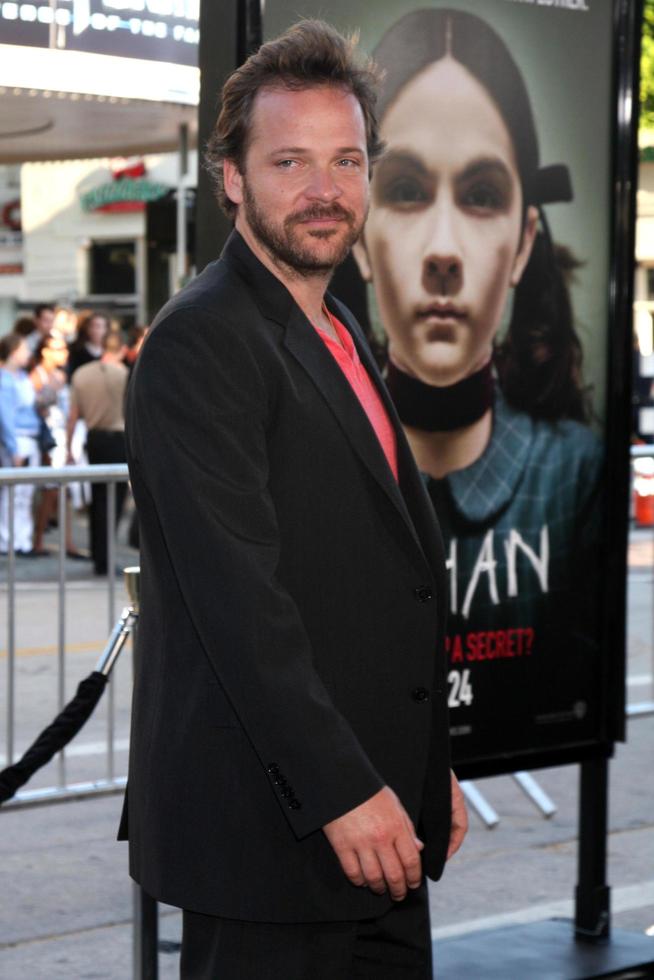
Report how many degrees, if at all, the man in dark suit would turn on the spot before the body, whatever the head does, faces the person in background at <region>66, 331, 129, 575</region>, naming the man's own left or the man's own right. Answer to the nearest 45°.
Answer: approximately 135° to the man's own left

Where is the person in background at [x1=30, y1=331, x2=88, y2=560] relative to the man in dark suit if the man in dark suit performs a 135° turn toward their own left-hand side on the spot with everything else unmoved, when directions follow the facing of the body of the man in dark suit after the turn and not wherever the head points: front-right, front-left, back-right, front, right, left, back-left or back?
front

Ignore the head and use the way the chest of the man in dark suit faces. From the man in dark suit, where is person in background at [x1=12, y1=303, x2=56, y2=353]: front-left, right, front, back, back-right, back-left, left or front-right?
back-left

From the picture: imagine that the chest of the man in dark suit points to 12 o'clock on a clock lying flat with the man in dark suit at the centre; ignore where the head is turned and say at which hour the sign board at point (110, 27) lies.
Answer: The sign board is roughly at 7 o'clock from the man in dark suit.

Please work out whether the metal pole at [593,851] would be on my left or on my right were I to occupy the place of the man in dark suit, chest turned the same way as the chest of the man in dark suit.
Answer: on my left

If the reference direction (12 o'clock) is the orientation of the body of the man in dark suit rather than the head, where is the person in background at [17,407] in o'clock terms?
The person in background is roughly at 7 o'clock from the man in dark suit.

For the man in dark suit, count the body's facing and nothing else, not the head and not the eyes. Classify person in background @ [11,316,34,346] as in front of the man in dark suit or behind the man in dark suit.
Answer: behind

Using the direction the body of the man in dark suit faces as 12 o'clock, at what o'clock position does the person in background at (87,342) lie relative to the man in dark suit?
The person in background is roughly at 7 o'clock from the man in dark suit.

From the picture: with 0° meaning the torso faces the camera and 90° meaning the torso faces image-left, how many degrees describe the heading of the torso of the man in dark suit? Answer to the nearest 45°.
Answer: approximately 315°
